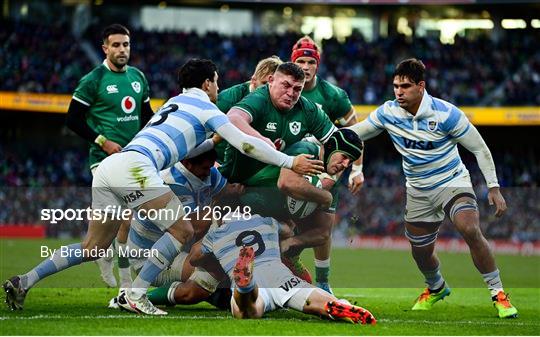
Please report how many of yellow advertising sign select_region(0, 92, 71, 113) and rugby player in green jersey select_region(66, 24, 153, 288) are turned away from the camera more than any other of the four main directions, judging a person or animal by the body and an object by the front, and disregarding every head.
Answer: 0

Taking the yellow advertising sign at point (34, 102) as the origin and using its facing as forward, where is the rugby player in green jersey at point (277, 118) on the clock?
The rugby player in green jersey is roughly at 12 o'clock from the yellow advertising sign.

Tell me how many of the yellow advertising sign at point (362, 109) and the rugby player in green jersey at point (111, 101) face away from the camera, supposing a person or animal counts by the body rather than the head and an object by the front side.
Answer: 0

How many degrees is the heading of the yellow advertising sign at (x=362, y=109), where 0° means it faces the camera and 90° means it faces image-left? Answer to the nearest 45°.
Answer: approximately 0°

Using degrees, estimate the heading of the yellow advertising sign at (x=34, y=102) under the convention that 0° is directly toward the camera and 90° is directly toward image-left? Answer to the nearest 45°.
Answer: approximately 0°

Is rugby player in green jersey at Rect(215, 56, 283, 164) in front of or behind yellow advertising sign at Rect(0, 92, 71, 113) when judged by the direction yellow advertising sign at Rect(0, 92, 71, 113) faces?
in front

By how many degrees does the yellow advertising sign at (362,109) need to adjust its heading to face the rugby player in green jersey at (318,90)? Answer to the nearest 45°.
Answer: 0° — it already faces them

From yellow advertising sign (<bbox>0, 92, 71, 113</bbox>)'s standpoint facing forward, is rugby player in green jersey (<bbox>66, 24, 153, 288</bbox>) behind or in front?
in front

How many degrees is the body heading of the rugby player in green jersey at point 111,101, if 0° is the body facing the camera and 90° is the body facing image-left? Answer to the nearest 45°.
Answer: approximately 315°

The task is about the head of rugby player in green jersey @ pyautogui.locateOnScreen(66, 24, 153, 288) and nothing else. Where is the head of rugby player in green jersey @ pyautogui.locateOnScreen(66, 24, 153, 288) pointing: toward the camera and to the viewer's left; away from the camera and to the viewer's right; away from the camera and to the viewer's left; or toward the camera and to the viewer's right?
toward the camera and to the viewer's right
